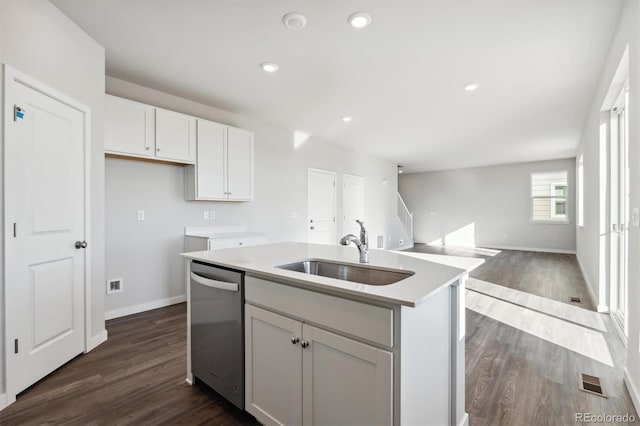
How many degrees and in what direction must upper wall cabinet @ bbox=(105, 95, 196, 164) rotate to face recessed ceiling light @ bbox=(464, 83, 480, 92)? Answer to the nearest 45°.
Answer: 0° — it already faces it

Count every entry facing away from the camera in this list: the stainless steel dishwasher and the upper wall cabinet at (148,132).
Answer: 0

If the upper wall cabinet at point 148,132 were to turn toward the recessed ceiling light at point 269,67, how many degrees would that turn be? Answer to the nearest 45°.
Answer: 0° — it already faces it

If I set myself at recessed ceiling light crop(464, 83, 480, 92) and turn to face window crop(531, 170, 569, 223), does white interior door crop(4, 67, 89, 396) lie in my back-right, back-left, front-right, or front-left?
back-left

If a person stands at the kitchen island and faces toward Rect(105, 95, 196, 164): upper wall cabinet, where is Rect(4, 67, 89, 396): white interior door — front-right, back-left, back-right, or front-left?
front-left

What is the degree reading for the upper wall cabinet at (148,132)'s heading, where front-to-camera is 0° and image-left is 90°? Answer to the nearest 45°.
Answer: approximately 315°

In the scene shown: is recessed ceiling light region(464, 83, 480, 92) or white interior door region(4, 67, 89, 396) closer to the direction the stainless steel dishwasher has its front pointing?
the white interior door
